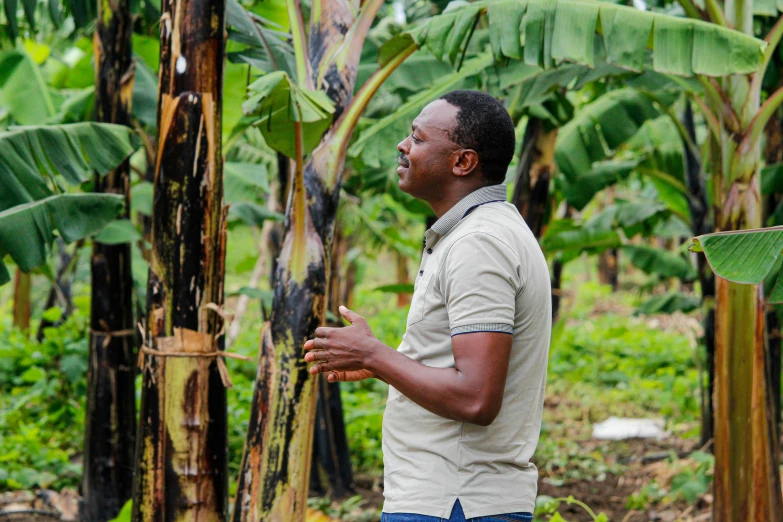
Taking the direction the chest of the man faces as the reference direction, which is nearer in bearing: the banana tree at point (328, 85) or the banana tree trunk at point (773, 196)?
the banana tree

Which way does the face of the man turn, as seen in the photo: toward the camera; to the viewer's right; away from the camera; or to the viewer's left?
to the viewer's left

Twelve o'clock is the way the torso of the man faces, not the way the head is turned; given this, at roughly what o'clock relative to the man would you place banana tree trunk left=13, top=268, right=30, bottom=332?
The banana tree trunk is roughly at 2 o'clock from the man.

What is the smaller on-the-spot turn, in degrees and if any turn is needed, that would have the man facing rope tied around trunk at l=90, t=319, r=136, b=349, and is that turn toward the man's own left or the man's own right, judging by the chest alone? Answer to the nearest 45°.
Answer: approximately 45° to the man's own right

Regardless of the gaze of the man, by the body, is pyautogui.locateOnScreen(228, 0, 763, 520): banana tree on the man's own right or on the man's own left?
on the man's own right

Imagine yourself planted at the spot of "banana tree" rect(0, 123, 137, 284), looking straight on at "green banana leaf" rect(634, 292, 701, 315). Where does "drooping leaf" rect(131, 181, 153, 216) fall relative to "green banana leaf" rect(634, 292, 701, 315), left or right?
left

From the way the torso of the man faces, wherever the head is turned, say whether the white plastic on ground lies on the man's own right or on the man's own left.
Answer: on the man's own right

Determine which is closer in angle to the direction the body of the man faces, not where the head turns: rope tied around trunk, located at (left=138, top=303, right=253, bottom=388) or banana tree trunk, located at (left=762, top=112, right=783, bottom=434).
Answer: the rope tied around trunk

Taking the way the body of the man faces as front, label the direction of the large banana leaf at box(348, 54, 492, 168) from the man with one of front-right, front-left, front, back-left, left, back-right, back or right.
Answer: right

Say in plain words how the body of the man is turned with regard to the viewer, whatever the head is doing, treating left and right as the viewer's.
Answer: facing to the left of the viewer
